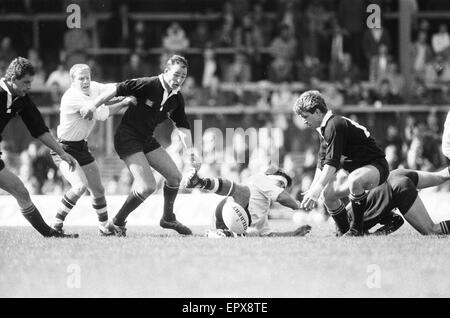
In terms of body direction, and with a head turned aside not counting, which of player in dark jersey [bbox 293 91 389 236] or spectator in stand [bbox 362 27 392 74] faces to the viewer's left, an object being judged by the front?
the player in dark jersey

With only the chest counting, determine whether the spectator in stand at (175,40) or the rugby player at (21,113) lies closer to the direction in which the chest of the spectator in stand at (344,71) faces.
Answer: the rugby player

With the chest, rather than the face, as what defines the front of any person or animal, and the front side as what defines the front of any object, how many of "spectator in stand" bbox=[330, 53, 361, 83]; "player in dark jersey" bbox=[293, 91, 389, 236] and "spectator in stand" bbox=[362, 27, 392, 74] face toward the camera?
2

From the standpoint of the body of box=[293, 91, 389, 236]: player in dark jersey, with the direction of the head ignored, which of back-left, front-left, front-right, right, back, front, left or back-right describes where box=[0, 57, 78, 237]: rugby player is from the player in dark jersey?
front

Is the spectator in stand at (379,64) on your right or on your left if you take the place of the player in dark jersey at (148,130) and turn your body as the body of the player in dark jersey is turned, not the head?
on your left

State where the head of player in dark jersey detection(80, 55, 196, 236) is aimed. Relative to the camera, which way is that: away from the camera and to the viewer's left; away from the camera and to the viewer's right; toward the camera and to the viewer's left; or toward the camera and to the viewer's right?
toward the camera and to the viewer's right

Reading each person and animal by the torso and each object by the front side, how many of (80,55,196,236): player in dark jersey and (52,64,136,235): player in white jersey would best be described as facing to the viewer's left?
0

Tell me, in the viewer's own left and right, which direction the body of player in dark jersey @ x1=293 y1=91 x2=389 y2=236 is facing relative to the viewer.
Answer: facing to the left of the viewer

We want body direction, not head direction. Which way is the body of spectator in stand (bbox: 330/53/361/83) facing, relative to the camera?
toward the camera

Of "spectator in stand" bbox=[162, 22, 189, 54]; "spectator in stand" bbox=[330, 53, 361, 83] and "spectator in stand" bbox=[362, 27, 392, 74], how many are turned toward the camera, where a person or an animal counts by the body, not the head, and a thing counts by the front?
3

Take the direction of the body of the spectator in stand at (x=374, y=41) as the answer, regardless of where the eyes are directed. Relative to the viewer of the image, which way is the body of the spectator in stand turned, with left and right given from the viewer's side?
facing the viewer

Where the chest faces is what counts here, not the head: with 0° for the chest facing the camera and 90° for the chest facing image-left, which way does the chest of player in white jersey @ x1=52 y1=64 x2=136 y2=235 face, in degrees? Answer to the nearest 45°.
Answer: approximately 315°

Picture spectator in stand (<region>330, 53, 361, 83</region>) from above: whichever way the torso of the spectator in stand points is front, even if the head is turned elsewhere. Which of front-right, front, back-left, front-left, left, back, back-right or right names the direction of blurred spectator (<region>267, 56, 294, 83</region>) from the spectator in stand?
right

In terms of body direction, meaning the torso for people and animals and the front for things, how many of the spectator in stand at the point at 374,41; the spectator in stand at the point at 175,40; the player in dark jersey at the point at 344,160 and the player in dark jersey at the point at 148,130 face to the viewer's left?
1

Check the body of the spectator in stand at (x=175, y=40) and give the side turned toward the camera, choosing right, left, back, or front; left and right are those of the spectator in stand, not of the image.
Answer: front

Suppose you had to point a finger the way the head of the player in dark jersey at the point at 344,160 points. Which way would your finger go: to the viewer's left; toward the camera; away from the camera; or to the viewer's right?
to the viewer's left

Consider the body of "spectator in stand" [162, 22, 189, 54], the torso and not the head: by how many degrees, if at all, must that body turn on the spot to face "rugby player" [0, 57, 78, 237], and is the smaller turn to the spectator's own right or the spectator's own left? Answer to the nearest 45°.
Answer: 0° — they already face them

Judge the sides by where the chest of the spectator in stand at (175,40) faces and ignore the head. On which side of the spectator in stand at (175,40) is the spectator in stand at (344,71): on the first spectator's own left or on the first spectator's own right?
on the first spectator's own left
